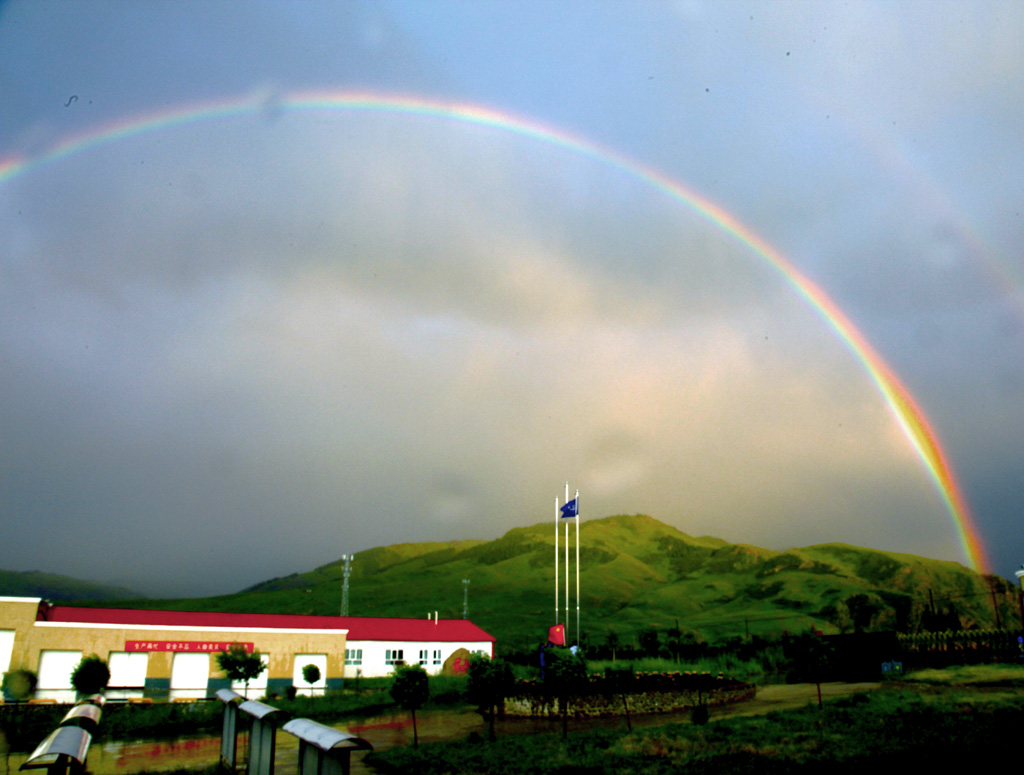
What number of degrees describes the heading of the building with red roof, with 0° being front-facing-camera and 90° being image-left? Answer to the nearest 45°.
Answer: approximately 315°

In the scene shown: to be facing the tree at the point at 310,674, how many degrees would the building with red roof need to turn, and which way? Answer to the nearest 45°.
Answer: approximately 45° to its left

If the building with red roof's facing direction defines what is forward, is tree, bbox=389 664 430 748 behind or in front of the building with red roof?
in front

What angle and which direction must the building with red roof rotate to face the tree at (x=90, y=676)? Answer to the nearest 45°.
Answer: approximately 45° to its right

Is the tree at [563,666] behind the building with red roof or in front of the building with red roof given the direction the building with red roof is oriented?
in front
